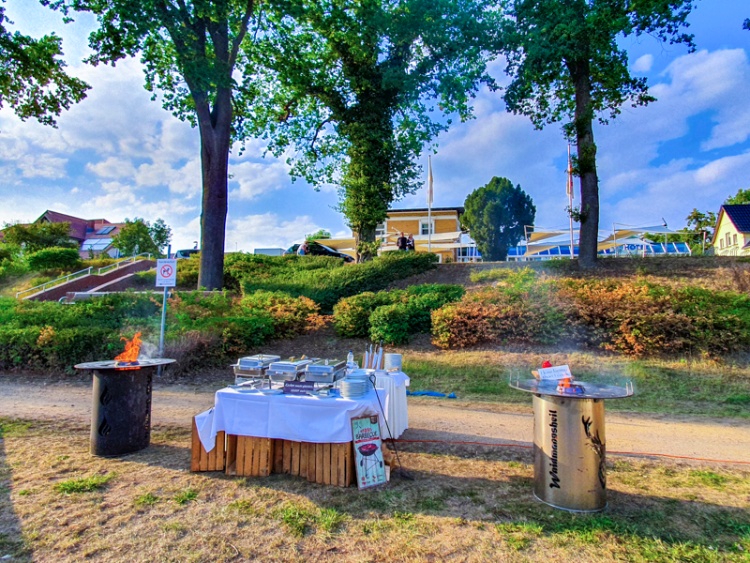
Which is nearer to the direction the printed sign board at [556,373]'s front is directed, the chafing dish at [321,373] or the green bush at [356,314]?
the chafing dish

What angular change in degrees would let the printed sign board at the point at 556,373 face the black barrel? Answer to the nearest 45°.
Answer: approximately 90° to its right

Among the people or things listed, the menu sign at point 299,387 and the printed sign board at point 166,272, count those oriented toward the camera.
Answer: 2

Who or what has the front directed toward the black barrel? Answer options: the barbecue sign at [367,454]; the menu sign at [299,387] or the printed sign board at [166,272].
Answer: the printed sign board

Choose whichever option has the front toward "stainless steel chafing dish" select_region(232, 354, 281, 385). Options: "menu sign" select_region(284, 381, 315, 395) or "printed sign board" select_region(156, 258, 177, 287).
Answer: the printed sign board

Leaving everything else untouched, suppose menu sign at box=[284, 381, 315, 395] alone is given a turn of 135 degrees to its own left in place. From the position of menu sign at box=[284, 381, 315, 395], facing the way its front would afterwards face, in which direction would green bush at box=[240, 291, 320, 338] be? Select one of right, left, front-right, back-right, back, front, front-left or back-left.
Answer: front-left

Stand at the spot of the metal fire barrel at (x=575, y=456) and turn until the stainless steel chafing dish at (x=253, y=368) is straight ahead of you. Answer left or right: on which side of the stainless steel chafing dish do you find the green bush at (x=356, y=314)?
right

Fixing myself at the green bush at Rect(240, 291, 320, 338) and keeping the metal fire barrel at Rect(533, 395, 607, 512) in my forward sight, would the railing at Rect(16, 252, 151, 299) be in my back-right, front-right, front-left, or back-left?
back-right

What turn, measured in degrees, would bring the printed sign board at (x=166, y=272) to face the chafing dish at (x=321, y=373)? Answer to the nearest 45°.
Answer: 0° — it already faces it

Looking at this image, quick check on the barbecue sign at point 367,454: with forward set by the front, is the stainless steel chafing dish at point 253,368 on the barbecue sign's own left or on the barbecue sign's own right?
on the barbecue sign's own right

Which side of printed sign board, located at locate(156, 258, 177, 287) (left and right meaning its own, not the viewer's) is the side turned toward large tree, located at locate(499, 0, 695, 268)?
left

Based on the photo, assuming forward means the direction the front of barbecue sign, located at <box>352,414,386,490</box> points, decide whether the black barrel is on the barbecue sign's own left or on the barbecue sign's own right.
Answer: on the barbecue sign's own right

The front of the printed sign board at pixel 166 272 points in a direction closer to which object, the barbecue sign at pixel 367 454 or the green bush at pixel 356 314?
the barbecue sign

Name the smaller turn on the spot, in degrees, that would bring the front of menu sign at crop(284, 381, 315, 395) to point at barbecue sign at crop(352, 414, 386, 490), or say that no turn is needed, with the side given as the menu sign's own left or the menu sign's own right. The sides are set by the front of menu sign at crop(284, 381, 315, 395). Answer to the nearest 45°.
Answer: approximately 90° to the menu sign's own left
